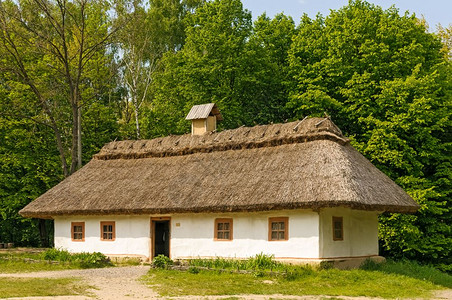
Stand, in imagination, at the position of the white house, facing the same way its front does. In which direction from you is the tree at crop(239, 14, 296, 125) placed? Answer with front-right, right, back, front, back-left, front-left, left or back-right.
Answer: back-right

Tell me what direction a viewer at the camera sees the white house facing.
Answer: facing the viewer and to the left of the viewer

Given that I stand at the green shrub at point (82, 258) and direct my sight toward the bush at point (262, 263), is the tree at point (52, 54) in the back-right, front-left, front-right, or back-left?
back-left

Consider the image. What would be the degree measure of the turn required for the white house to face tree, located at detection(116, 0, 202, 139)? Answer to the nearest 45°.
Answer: approximately 135° to its right

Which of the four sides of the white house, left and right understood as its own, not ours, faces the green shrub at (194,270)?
front

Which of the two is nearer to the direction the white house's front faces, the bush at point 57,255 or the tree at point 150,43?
the bush

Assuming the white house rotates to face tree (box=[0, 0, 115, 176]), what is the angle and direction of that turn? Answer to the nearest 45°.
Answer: approximately 90° to its right

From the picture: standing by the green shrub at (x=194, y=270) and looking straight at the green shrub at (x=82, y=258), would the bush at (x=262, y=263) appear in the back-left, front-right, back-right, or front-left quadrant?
back-right

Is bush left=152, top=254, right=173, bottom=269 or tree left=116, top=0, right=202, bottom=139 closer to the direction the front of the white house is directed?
the bush

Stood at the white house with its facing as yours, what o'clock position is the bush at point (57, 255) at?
The bush is roughly at 2 o'clock from the white house.

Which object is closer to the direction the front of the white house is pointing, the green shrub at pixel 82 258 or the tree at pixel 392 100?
the green shrub
